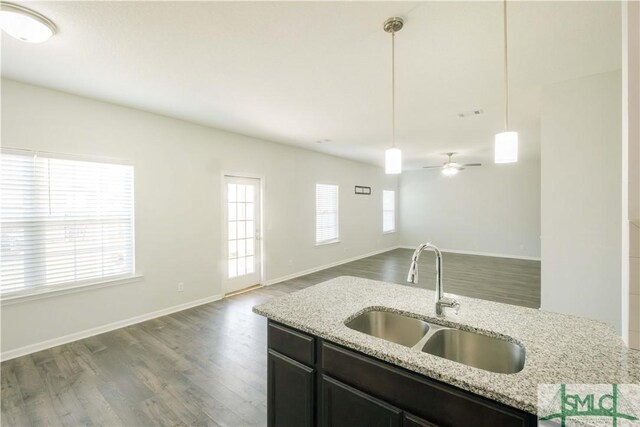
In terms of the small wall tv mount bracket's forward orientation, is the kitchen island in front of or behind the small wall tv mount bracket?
in front

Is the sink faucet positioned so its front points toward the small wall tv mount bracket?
no

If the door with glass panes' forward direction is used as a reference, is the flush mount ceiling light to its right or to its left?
on its right

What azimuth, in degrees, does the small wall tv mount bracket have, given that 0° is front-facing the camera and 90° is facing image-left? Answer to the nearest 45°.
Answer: approximately 315°

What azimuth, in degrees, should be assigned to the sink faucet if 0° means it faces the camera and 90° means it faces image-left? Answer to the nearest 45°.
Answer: approximately 45°

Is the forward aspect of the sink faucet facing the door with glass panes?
no

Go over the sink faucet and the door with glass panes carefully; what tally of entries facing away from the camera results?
0

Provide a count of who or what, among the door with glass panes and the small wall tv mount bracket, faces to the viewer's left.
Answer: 0

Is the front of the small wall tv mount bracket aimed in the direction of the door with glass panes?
no

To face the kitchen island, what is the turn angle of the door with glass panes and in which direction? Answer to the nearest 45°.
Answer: approximately 45° to its right

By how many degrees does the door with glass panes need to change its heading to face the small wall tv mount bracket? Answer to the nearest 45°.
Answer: approximately 90° to its left

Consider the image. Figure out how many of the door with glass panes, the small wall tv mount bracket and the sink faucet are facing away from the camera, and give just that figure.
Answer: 0

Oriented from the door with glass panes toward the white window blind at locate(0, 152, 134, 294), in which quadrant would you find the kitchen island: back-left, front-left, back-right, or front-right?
front-left

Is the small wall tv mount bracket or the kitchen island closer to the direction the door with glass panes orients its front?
the kitchen island

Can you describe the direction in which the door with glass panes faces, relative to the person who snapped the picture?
facing the viewer and to the right of the viewer

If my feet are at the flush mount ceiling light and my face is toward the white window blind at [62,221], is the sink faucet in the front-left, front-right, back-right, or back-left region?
back-right

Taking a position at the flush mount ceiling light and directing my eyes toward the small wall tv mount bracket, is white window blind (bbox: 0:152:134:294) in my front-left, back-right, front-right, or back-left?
front-left
